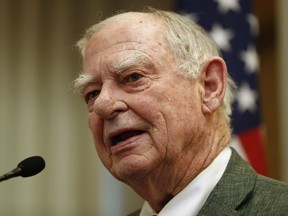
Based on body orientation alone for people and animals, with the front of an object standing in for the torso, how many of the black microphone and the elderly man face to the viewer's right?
1

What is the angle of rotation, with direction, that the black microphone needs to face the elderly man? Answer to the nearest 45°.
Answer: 0° — it already faces them

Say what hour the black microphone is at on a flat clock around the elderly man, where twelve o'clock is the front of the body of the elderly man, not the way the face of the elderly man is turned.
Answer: The black microphone is roughly at 1 o'clock from the elderly man.

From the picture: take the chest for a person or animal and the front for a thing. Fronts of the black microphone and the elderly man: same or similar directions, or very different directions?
very different directions

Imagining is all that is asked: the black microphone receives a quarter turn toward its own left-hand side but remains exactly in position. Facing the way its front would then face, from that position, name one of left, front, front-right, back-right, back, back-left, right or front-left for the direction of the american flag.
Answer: front-right

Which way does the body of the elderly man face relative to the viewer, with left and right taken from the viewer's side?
facing the viewer and to the left of the viewer

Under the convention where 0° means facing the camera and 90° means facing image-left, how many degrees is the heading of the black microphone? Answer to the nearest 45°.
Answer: approximately 270°

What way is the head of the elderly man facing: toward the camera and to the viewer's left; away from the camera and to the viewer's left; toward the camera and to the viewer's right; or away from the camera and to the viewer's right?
toward the camera and to the viewer's left

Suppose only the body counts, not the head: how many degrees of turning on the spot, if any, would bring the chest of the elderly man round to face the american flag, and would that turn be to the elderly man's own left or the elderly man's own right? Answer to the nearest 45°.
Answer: approximately 135° to the elderly man's own right
